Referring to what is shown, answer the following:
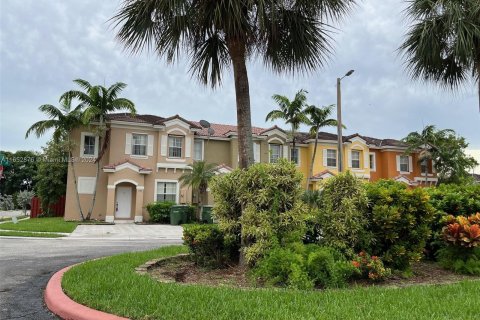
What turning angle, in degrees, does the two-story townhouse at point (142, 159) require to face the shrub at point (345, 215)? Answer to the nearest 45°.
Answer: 0° — it already faces it

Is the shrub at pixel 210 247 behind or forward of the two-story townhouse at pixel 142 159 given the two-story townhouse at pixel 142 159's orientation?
forward

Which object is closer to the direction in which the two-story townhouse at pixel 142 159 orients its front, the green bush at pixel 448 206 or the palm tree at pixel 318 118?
the green bush

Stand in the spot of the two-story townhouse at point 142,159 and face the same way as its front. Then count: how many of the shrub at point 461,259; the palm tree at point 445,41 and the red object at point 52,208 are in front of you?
2

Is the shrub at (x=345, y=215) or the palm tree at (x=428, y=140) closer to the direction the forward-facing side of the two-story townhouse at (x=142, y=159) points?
the shrub

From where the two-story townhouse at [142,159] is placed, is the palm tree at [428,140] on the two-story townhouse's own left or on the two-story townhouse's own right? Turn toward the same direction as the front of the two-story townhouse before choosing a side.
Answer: on the two-story townhouse's own left

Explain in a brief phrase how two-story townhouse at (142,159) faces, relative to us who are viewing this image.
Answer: facing the viewer and to the right of the viewer

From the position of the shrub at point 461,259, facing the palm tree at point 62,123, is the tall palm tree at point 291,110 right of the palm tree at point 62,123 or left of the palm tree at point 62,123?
right

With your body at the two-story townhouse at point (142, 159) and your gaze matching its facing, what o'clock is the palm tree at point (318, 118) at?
The palm tree is roughly at 10 o'clock from the two-story townhouse.

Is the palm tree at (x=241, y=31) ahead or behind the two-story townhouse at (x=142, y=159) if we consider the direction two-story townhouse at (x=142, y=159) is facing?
ahead

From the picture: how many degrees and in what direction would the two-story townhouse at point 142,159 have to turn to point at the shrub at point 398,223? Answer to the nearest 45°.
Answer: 0° — it already faces it
